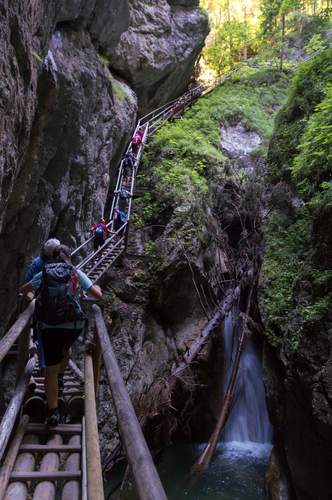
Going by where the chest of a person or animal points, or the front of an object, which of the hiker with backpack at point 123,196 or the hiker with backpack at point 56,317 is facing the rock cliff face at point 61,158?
the hiker with backpack at point 56,317

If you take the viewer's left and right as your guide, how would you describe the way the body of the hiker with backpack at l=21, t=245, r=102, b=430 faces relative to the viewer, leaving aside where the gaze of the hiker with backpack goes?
facing away from the viewer

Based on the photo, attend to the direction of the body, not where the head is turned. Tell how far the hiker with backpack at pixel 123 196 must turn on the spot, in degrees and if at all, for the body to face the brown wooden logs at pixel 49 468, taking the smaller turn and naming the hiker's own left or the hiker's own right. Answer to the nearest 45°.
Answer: approximately 180°

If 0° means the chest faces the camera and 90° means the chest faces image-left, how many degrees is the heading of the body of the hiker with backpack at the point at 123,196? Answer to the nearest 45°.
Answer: approximately 180°

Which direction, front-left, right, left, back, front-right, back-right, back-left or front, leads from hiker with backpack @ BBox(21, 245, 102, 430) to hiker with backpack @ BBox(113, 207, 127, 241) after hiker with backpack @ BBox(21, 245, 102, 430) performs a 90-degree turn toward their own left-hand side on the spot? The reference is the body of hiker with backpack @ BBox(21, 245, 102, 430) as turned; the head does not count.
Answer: right

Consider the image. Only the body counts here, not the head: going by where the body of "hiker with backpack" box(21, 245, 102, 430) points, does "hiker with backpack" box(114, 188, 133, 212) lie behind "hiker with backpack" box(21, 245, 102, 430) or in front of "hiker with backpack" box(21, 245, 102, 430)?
in front

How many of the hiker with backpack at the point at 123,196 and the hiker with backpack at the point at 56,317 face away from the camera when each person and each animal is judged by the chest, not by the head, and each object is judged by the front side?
2

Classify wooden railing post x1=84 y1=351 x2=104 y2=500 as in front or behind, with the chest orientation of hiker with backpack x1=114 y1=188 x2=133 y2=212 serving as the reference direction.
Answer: behind
